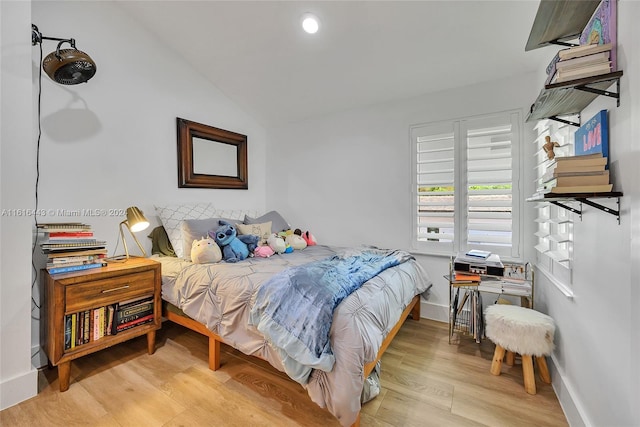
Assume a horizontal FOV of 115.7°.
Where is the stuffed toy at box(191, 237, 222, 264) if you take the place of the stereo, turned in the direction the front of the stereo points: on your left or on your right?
on your right

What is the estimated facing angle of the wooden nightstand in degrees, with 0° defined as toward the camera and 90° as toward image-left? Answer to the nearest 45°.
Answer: approximately 315°

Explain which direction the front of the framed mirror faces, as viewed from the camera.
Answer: facing the viewer and to the right of the viewer

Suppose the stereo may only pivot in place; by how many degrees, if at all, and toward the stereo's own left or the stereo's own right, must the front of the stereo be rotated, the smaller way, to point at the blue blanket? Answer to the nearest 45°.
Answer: approximately 45° to the stereo's own right

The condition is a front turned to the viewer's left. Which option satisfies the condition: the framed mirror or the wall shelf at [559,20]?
the wall shelf

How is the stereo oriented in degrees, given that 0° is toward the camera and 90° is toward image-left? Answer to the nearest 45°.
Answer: approximately 0°

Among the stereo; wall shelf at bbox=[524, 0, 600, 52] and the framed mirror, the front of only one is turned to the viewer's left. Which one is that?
the wall shelf

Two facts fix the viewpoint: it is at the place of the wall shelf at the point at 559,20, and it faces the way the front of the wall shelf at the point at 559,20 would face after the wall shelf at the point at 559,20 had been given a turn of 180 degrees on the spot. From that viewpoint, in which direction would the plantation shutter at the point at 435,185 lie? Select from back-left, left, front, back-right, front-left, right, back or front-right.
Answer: back-left

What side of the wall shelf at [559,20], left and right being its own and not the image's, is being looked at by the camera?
left

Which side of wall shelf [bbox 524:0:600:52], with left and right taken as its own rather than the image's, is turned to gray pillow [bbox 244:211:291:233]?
front

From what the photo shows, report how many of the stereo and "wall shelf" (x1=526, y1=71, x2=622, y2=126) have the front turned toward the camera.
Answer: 1

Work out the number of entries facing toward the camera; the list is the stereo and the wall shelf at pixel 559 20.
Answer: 1

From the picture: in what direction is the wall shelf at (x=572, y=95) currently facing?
to the viewer's left
